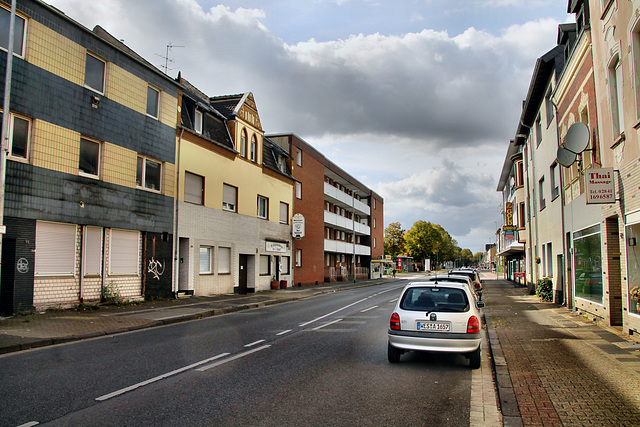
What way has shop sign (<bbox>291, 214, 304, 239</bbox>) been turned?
toward the camera

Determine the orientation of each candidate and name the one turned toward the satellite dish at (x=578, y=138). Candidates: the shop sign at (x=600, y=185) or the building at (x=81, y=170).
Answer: the building

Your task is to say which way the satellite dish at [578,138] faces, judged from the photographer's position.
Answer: facing the viewer and to the left of the viewer

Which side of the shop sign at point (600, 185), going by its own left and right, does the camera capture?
front

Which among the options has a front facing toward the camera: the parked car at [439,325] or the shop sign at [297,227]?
the shop sign

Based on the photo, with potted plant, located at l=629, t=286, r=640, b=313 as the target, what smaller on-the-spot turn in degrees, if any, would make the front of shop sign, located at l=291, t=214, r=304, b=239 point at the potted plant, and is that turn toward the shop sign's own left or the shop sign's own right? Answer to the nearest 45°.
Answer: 0° — it already faces it

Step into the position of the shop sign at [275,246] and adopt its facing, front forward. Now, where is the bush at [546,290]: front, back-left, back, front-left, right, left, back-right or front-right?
front-right

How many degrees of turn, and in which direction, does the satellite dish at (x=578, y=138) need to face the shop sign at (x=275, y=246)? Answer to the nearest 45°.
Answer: approximately 90° to its right

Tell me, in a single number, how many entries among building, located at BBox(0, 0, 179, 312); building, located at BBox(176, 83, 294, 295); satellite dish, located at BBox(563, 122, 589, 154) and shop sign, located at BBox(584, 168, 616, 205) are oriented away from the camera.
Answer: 0

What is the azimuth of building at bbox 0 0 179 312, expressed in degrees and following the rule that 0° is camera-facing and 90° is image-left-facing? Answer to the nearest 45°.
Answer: approximately 315°

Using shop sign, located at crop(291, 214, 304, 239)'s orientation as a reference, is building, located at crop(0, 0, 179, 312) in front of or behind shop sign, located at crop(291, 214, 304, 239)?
in front

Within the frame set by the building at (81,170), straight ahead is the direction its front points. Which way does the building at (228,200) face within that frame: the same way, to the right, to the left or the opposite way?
the same way

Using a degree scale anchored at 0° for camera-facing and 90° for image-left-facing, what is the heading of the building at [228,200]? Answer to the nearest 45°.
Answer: approximately 315°

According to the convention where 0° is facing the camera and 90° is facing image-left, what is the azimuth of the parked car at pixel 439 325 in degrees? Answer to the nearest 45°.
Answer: approximately 180°
